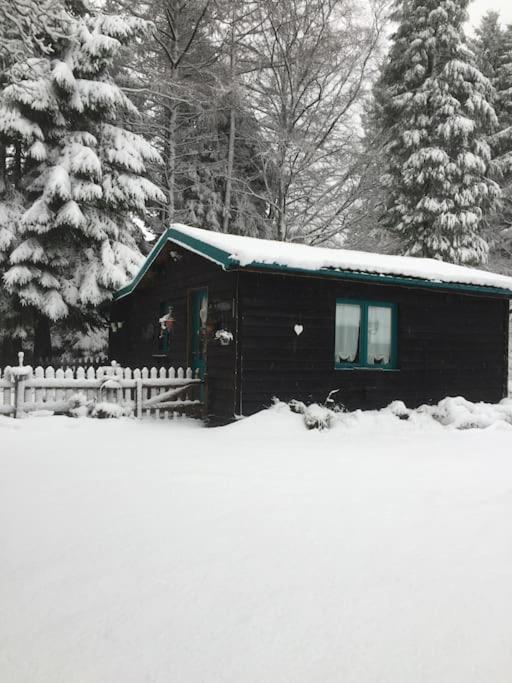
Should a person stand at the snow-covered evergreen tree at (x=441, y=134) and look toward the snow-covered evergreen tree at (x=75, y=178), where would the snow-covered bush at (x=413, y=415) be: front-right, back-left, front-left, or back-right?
front-left

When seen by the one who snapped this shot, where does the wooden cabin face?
facing the viewer and to the left of the viewer

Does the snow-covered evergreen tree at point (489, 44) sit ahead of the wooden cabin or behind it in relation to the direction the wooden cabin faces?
behind

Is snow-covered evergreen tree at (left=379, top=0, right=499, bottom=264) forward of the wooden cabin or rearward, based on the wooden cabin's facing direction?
rearward

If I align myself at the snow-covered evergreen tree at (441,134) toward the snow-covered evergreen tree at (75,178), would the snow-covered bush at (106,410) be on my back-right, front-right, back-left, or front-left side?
front-left

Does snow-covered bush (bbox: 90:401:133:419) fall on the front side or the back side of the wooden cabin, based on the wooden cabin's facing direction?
on the front side

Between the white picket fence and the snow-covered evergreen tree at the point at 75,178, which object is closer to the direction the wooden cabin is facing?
the white picket fence

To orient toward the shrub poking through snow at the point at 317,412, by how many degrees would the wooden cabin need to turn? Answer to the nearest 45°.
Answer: approximately 45° to its left

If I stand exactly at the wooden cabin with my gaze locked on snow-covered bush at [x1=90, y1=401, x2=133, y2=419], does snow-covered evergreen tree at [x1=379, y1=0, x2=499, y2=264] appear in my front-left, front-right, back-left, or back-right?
back-right

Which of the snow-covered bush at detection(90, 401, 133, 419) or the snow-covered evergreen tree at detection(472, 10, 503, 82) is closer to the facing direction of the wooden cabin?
the snow-covered bush
